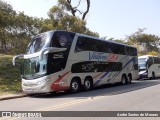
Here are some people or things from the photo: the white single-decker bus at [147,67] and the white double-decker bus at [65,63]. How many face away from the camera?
0

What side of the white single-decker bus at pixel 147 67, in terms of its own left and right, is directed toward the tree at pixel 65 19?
right

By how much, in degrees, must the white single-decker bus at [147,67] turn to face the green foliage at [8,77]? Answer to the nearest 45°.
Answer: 0° — it already faces it

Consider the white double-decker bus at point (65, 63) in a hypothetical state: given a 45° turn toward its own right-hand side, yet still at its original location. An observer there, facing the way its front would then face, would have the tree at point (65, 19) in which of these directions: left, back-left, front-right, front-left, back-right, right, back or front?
right

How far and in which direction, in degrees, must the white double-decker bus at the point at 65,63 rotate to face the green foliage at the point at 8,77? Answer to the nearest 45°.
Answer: approximately 90° to its right

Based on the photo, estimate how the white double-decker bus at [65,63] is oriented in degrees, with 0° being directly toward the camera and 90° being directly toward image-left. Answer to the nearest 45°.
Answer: approximately 45°

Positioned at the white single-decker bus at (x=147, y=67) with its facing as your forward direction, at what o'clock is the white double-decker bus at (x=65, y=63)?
the white double-decker bus at (x=65, y=63) is roughly at 11 o'clock from the white single-decker bus at (x=147, y=67).

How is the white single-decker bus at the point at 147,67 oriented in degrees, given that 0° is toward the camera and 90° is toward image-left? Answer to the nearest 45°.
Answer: approximately 45°

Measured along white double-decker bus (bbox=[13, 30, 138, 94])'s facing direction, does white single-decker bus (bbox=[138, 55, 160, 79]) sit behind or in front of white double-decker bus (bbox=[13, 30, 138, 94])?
behind
